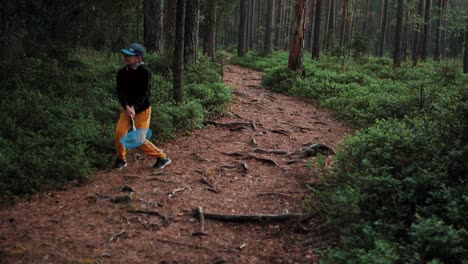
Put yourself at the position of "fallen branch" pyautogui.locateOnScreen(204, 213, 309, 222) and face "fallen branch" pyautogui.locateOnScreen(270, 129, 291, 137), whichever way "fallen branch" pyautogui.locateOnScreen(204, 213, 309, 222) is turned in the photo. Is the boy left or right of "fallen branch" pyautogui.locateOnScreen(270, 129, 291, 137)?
left

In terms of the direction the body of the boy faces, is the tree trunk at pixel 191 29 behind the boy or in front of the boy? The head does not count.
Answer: behind

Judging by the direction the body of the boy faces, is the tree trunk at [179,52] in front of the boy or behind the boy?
behind

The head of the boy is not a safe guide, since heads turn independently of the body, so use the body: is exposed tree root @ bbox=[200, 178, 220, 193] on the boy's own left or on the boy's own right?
on the boy's own left

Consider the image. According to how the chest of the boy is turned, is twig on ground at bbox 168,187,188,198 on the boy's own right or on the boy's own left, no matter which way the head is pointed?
on the boy's own left

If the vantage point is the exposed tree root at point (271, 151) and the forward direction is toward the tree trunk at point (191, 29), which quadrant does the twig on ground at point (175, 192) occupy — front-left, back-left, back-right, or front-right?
back-left
